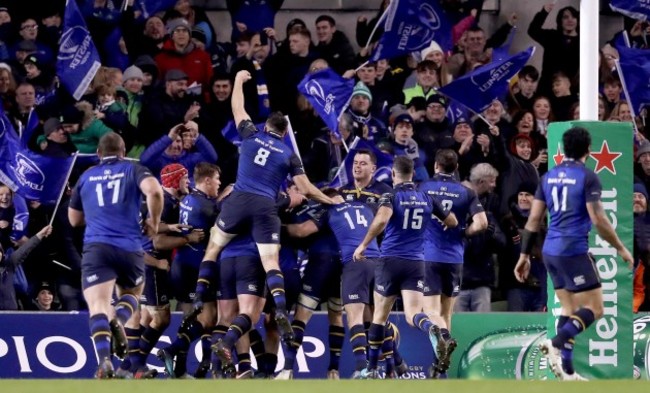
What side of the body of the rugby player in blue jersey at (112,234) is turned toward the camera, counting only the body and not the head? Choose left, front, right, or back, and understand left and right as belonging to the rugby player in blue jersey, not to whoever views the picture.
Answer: back

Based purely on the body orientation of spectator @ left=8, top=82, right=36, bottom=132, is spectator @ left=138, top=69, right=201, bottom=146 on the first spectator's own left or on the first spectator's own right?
on the first spectator's own left

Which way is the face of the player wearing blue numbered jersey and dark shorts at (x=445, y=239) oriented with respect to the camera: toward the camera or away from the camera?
away from the camera

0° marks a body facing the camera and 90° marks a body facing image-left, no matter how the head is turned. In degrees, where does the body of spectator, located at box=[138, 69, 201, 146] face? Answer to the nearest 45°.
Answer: approximately 315°

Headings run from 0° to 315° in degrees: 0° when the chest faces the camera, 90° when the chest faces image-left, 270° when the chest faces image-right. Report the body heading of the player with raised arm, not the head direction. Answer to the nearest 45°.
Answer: approximately 180°

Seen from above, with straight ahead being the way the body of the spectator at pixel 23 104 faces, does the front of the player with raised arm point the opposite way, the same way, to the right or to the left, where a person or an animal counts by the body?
the opposite way

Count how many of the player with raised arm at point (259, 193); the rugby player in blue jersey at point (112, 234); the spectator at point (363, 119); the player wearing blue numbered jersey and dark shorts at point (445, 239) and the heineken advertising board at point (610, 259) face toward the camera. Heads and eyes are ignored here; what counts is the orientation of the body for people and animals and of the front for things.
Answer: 2

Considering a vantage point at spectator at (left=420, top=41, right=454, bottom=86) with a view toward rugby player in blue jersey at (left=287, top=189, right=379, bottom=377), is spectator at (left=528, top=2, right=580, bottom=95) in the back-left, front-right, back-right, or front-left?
back-left

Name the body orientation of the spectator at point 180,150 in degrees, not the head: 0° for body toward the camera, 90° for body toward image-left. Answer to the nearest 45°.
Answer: approximately 0°

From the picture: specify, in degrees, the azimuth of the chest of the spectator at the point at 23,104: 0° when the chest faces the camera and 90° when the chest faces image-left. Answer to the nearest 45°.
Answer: approximately 0°

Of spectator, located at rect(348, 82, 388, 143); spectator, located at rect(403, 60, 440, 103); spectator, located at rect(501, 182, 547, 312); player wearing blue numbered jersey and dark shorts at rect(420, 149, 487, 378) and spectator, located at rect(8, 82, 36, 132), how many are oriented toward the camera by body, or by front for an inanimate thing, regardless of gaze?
4
